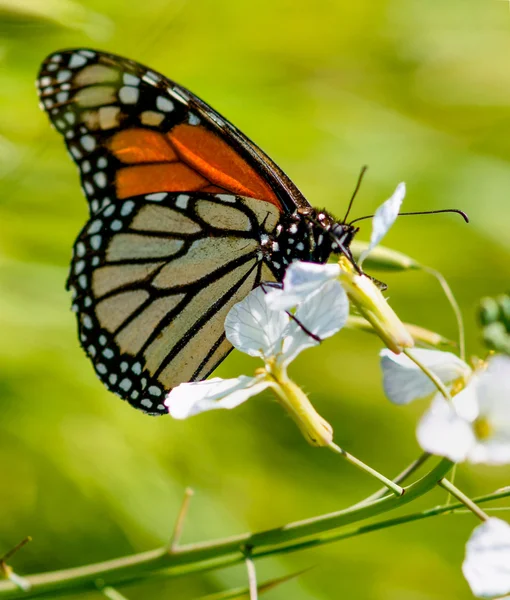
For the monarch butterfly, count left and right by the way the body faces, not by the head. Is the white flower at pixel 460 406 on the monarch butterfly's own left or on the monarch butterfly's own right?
on the monarch butterfly's own right

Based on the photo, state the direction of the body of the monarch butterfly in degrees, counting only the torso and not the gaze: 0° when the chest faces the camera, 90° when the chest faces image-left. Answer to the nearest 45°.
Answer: approximately 270°
